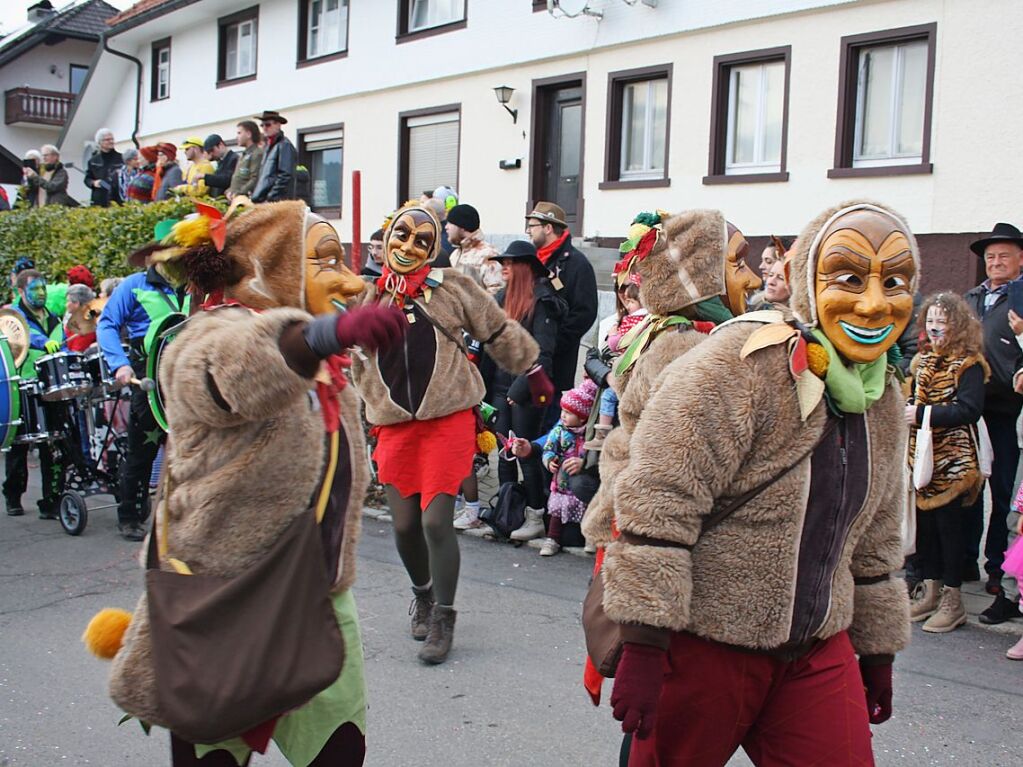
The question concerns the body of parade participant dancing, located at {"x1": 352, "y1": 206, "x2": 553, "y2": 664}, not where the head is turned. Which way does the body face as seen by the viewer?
toward the camera

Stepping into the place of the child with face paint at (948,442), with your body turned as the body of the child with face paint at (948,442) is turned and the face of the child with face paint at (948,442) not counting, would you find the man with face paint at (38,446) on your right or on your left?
on your right

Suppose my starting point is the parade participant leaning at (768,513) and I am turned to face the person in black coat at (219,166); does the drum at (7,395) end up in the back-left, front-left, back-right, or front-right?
front-left

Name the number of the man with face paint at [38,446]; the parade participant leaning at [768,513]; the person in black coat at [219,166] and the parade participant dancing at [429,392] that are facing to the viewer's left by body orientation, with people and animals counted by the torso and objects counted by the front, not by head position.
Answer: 1

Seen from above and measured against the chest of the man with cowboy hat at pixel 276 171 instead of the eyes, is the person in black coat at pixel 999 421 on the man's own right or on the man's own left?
on the man's own left

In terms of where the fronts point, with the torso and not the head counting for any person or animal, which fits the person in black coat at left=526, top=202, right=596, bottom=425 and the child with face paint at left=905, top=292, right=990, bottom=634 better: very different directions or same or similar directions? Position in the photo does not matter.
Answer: same or similar directions

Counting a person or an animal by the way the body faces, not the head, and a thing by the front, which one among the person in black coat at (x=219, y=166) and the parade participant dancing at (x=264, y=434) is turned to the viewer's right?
the parade participant dancing

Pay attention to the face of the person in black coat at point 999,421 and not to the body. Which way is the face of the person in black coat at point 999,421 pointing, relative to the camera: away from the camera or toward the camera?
toward the camera

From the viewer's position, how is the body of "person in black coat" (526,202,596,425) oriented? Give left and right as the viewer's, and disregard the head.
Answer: facing to the left of the viewer

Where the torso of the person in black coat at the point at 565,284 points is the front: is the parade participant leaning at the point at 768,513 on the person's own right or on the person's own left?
on the person's own left

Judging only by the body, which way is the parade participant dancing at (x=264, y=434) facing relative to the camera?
to the viewer's right

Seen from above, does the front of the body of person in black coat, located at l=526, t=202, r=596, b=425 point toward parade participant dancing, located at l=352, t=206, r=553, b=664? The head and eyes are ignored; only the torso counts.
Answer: no

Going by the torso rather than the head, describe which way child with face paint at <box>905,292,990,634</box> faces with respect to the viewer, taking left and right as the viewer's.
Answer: facing the viewer and to the left of the viewer

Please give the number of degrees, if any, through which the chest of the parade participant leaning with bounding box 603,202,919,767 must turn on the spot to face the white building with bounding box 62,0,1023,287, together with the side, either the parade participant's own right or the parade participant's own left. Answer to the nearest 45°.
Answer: approximately 135° to the parade participant's own left

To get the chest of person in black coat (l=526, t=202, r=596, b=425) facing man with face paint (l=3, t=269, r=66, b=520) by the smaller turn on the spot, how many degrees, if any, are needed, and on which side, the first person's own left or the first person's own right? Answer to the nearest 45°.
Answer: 0° — they already face them

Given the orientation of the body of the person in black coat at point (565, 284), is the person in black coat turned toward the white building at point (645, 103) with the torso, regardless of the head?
no

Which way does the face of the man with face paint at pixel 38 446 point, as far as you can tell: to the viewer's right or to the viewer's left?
to the viewer's right

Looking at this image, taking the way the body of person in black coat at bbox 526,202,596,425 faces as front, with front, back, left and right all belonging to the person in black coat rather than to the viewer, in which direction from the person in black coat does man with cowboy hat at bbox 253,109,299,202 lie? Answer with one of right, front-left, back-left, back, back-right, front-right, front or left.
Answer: front-right
